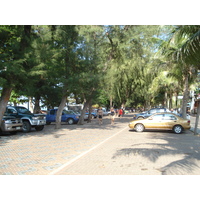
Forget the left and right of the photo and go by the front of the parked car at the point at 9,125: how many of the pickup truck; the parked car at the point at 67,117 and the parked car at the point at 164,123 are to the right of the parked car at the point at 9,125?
0

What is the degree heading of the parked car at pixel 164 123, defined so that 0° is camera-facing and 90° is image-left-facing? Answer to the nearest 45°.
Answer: approximately 90°

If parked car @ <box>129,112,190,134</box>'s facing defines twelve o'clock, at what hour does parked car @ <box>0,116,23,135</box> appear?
parked car @ <box>0,116,23,135</box> is roughly at 11 o'clock from parked car @ <box>129,112,190,134</box>.

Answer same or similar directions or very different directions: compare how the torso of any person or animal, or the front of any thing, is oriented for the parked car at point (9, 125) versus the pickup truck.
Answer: same or similar directions

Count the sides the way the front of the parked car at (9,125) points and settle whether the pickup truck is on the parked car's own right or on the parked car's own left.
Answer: on the parked car's own left

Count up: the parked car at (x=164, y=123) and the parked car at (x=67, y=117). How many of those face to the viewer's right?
1

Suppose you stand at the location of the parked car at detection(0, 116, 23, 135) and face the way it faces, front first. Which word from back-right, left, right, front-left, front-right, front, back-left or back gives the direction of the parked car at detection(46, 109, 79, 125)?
left

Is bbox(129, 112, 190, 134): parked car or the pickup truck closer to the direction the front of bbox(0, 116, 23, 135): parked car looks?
the parked car

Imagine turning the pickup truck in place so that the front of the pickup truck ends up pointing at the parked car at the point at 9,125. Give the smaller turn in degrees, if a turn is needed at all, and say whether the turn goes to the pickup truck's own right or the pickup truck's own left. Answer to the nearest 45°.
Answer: approximately 90° to the pickup truck's own right

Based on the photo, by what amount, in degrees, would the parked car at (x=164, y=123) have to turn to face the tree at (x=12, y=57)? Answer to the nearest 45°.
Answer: approximately 45° to its left

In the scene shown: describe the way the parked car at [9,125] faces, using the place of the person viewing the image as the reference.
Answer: facing the viewer and to the right of the viewer

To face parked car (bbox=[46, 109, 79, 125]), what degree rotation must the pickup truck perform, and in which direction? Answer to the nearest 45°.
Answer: approximately 90° to its left

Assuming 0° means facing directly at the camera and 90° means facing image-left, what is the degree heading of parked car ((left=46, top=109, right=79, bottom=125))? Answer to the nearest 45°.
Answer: approximately 270°

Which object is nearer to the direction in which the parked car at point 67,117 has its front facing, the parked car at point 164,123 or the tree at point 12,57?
the parked car

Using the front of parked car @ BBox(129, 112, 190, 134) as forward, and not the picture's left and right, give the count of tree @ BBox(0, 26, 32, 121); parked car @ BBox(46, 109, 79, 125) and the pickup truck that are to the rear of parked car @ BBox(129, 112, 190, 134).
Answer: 0

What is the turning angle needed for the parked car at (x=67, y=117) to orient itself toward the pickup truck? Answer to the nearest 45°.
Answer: approximately 135° to its right

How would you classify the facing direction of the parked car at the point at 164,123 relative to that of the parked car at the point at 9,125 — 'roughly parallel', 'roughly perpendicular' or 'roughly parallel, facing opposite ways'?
roughly parallel, facing opposite ways
